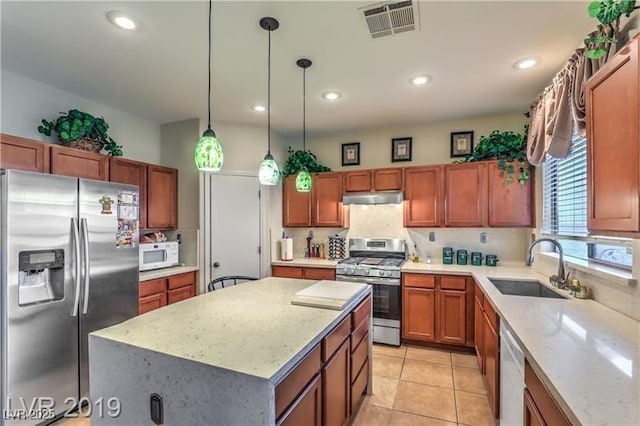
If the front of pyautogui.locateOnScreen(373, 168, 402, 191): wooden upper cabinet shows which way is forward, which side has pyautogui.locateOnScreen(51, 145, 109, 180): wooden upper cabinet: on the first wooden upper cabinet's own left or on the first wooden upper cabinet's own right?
on the first wooden upper cabinet's own right

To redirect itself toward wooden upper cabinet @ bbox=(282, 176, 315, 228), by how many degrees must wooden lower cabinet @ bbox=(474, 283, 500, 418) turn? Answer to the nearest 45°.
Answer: approximately 45° to its right

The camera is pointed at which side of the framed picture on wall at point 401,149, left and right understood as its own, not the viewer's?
front

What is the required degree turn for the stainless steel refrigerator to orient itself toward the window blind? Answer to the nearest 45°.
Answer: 0° — it already faces it

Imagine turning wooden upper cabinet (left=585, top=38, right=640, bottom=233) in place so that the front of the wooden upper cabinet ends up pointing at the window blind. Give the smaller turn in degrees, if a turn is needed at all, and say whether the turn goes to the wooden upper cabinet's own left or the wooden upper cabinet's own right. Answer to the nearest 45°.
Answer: approximately 135° to the wooden upper cabinet's own right

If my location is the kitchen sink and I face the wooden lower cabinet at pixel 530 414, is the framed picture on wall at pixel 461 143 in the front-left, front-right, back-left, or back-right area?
back-right

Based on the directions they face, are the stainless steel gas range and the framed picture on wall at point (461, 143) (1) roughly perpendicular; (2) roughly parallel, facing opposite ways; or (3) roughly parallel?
roughly parallel

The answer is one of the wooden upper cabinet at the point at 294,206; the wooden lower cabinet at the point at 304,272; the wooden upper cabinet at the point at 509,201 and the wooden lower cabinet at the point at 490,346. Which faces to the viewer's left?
the wooden lower cabinet at the point at 490,346

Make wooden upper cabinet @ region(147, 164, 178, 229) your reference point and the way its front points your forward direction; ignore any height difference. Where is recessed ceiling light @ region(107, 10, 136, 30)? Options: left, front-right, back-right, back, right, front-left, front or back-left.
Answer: front-right

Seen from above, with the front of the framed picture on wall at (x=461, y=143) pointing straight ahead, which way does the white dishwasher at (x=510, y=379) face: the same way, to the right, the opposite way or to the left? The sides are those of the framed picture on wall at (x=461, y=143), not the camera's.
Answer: to the right

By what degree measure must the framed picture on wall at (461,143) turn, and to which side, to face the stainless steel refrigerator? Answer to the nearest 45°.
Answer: approximately 45° to its right

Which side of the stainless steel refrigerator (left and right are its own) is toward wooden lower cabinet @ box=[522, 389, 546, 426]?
front

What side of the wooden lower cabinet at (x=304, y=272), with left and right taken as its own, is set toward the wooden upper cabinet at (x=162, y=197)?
right

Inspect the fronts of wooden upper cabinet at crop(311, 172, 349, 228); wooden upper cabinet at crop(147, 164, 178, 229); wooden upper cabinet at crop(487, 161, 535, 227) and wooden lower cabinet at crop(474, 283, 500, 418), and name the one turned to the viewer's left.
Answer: the wooden lower cabinet

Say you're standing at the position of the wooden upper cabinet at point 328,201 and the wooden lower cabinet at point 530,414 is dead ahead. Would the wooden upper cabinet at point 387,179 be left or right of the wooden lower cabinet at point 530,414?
left
